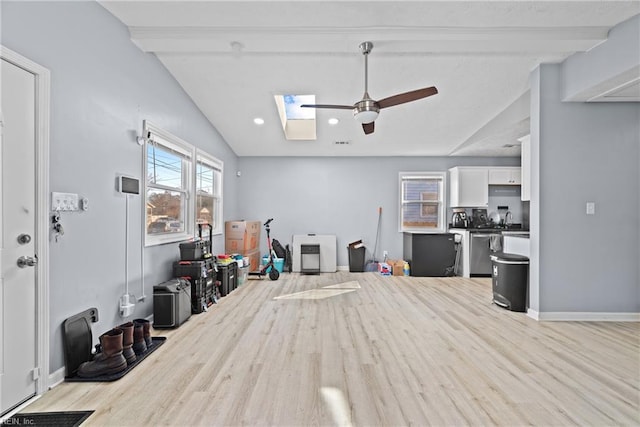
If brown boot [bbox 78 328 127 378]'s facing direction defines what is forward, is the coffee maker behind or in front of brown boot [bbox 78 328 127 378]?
behind

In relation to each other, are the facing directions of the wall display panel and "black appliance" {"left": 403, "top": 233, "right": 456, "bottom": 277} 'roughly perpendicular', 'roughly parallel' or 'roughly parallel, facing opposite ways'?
roughly perpendicular

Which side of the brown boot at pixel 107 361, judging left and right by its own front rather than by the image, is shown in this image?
left

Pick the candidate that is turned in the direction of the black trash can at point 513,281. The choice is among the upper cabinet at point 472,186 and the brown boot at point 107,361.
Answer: the upper cabinet

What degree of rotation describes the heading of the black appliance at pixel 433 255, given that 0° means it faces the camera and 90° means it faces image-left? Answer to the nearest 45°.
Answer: approximately 0°

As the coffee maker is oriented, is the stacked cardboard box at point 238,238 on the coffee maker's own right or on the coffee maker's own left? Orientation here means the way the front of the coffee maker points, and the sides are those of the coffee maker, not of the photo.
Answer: on the coffee maker's own right

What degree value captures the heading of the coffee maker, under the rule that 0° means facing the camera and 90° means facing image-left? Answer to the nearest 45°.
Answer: approximately 0°

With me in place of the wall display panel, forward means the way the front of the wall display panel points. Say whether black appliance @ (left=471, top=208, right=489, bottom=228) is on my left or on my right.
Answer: on my left
